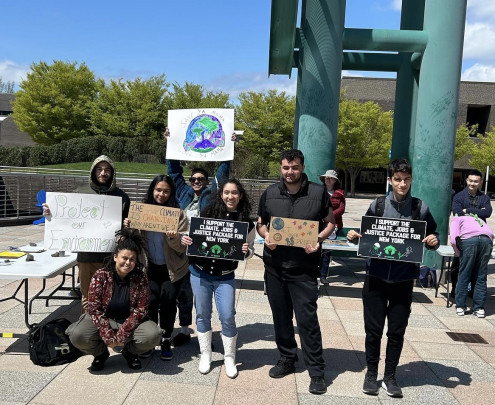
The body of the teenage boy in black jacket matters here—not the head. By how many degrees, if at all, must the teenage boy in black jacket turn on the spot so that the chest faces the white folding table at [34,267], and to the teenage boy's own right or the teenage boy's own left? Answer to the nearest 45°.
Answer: approximately 90° to the teenage boy's own right

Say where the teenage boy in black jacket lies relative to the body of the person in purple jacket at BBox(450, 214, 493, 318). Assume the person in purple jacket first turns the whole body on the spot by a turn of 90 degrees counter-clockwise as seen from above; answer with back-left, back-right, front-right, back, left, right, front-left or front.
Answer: left

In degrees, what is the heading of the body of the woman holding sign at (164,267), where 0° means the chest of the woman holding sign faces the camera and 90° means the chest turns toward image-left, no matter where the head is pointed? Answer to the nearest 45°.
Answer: approximately 0°

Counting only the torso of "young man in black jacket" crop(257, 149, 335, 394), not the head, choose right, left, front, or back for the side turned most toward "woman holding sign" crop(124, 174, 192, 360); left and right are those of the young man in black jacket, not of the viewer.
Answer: right

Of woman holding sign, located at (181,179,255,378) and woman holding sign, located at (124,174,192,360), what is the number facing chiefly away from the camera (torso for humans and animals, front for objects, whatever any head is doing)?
0

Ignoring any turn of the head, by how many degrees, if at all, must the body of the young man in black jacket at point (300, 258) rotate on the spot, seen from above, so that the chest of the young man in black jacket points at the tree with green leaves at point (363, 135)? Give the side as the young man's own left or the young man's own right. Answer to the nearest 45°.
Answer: approximately 180°

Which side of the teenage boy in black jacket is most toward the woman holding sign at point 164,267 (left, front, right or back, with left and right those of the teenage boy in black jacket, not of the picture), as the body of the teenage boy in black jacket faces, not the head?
right

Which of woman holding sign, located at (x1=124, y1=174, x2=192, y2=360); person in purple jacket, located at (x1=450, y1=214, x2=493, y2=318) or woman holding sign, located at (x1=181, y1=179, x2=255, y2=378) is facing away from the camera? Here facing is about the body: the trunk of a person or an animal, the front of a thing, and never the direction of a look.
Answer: the person in purple jacket

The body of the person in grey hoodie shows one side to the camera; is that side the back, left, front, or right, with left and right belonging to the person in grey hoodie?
front
